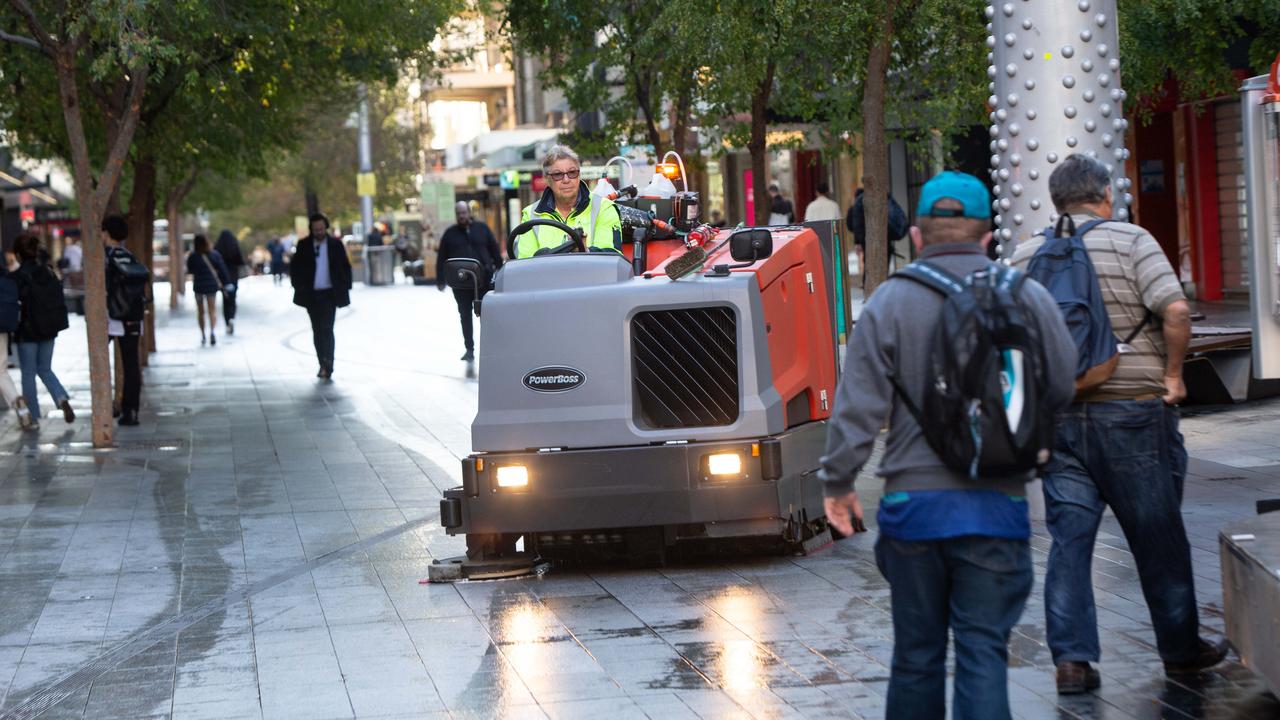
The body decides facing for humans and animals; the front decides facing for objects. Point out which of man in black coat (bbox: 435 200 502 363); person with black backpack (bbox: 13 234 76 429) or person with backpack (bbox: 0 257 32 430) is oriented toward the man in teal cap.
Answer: the man in black coat

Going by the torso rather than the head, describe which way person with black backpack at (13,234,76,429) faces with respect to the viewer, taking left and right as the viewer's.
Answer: facing away from the viewer and to the left of the viewer

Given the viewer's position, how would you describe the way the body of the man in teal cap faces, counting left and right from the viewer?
facing away from the viewer

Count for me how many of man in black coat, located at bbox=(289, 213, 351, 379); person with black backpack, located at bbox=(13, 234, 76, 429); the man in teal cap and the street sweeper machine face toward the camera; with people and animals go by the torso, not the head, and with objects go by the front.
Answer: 2

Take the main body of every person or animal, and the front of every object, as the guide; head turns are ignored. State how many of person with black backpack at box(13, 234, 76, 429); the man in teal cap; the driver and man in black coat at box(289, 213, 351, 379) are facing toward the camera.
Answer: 2

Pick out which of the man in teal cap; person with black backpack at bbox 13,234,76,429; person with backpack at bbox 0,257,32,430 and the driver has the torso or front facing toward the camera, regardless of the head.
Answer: the driver

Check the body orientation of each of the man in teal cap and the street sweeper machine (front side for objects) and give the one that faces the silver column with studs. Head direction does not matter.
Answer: the man in teal cap

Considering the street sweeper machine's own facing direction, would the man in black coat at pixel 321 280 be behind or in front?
behind

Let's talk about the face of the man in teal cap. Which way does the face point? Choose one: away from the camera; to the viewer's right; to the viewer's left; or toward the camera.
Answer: away from the camera

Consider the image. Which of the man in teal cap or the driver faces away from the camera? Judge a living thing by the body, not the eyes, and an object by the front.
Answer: the man in teal cap

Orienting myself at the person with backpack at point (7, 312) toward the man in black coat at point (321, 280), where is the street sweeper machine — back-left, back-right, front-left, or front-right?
back-right

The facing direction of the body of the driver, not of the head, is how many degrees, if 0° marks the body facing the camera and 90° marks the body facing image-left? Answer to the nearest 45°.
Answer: approximately 0°
